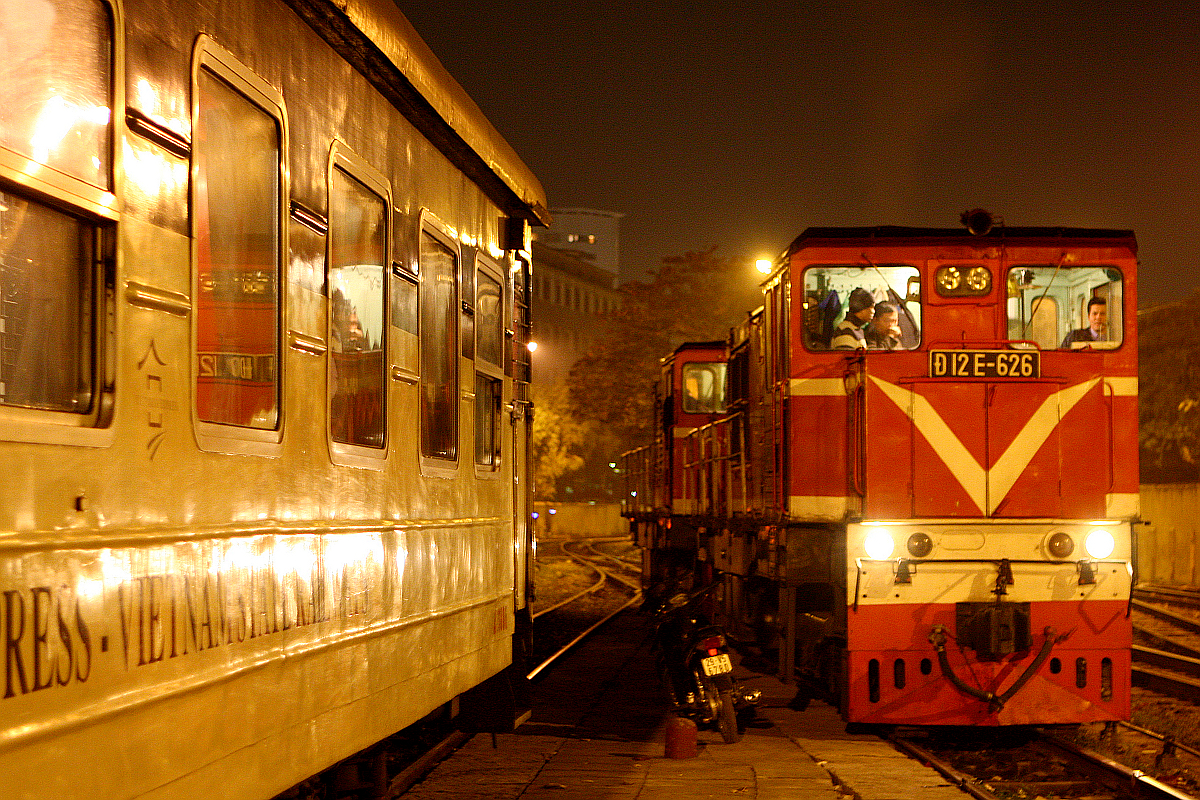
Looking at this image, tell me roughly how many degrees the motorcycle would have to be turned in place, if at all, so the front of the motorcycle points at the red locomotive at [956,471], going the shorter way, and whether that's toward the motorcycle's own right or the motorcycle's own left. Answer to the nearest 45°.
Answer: approximately 135° to the motorcycle's own right

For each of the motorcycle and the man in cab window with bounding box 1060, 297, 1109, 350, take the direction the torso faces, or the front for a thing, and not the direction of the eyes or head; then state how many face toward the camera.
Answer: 1

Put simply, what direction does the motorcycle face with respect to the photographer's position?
facing away from the viewer and to the left of the viewer

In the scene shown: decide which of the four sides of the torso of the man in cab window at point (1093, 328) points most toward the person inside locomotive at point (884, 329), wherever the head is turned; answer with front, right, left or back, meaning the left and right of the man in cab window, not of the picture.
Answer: right

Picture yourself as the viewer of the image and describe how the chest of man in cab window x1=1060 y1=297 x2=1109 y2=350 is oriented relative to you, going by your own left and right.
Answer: facing the viewer

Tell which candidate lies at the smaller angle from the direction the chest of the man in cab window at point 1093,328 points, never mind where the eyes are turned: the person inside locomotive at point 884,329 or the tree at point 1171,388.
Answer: the person inside locomotive

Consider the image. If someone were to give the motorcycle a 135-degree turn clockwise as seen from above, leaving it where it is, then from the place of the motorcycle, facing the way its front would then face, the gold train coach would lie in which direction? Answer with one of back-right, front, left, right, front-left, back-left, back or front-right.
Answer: right
